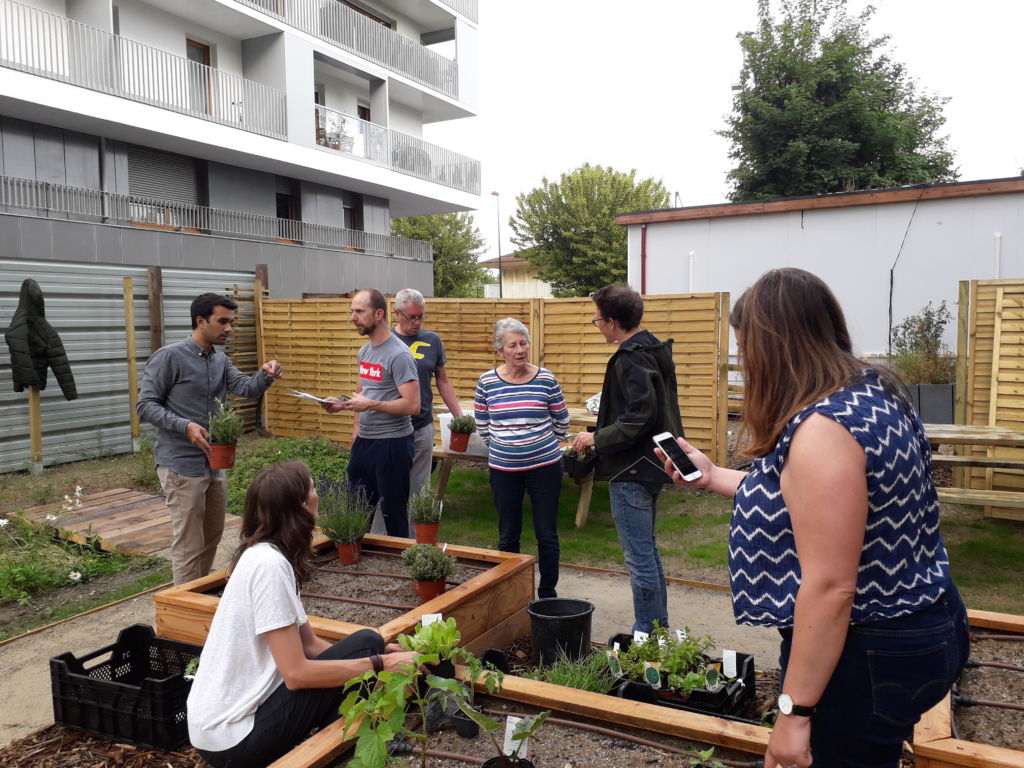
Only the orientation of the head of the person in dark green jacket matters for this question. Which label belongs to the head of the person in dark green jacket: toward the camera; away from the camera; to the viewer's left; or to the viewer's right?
to the viewer's left

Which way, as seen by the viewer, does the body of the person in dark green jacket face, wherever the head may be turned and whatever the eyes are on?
to the viewer's left

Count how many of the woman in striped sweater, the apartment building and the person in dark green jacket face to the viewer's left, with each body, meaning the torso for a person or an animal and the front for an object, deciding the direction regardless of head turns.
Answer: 1

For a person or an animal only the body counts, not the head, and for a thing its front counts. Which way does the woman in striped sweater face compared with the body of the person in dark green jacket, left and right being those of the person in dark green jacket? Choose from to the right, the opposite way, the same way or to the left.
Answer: to the left

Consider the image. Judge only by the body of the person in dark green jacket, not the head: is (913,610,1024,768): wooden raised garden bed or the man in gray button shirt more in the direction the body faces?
the man in gray button shirt

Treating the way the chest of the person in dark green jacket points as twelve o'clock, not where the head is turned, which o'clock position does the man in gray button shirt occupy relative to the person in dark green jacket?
The man in gray button shirt is roughly at 12 o'clock from the person in dark green jacket.

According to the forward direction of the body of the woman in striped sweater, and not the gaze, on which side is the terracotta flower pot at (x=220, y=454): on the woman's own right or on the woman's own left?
on the woman's own right

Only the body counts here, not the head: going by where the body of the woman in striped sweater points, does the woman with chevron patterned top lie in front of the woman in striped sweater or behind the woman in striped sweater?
in front

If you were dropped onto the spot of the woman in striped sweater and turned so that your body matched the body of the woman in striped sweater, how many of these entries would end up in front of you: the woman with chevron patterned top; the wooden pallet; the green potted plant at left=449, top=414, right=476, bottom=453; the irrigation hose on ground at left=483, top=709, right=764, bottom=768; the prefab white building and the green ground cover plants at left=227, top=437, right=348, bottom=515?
2

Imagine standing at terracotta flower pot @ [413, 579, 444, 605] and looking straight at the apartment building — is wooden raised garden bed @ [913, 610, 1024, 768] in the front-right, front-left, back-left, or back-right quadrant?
back-right

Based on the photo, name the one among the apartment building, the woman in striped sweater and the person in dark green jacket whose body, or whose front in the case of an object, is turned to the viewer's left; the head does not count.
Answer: the person in dark green jacket

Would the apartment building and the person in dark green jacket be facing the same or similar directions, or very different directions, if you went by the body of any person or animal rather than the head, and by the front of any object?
very different directions

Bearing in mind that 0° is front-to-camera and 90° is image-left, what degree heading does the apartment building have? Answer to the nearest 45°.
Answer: approximately 315°

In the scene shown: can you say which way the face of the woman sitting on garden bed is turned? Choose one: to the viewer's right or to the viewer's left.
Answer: to the viewer's right

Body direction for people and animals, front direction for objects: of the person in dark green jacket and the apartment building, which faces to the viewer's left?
the person in dark green jacket

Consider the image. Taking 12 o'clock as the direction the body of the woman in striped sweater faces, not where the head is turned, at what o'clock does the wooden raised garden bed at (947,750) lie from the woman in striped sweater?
The wooden raised garden bed is roughly at 11 o'clock from the woman in striped sweater.

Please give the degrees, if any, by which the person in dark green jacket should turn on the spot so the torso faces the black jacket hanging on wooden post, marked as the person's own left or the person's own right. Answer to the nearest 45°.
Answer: approximately 45° to the person's own right
